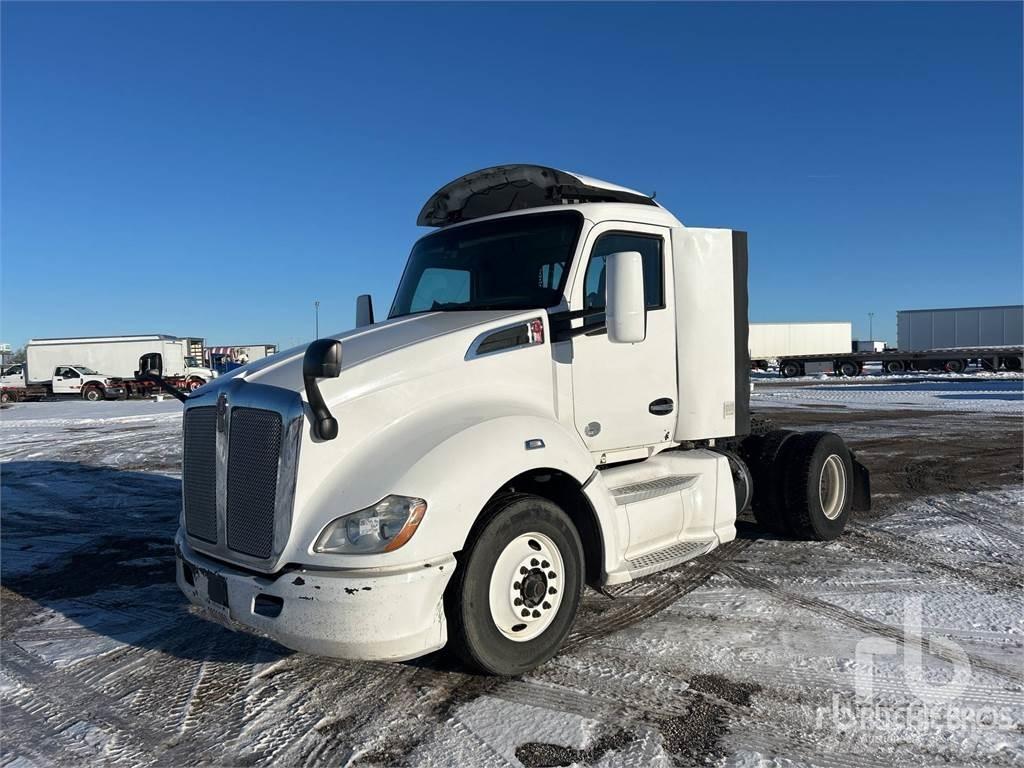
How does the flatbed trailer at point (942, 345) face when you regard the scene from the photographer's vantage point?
facing to the right of the viewer

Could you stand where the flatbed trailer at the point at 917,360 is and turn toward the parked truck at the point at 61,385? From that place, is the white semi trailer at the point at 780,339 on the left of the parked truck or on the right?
right

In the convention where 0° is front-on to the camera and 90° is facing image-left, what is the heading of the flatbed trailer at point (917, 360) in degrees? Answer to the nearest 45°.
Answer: approximately 270°

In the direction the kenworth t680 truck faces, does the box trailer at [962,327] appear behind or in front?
behind

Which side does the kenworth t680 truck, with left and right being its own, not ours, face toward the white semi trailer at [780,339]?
back

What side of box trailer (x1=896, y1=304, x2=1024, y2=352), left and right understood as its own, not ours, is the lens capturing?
left
